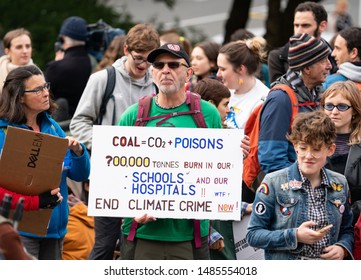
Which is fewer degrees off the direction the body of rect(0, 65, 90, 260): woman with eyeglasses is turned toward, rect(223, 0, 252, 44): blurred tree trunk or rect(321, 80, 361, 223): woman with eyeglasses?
the woman with eyeglasses

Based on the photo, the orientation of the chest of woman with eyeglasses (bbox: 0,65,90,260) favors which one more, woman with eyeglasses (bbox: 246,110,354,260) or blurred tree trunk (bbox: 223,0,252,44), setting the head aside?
the woman with eyeglasses

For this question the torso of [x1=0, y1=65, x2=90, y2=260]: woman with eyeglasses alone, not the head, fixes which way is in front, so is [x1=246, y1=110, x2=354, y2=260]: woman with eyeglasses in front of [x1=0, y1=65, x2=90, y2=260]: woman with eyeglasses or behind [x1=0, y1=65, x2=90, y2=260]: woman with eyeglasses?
in front

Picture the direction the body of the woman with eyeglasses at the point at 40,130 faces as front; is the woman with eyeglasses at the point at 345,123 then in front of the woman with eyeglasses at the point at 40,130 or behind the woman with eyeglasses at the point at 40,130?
in front

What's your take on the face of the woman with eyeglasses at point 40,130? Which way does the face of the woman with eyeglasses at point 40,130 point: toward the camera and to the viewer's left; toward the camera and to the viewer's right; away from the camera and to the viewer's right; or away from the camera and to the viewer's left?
toward the camera and to the viewer's right

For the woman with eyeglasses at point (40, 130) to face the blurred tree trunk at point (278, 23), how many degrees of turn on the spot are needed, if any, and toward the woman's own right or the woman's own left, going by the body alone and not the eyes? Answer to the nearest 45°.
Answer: approximately 90° to the woman's own left

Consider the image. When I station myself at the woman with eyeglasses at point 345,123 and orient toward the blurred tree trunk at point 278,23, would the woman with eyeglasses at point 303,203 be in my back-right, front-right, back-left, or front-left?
back-left

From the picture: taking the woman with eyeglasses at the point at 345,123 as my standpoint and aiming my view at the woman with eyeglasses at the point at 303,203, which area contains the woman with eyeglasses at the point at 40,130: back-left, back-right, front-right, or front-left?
front-right

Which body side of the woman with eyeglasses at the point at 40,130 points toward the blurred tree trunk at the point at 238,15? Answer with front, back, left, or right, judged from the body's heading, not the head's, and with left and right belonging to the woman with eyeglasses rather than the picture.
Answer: left

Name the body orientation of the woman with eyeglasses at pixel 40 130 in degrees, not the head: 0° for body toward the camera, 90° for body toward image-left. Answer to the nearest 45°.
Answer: approximately 315°
